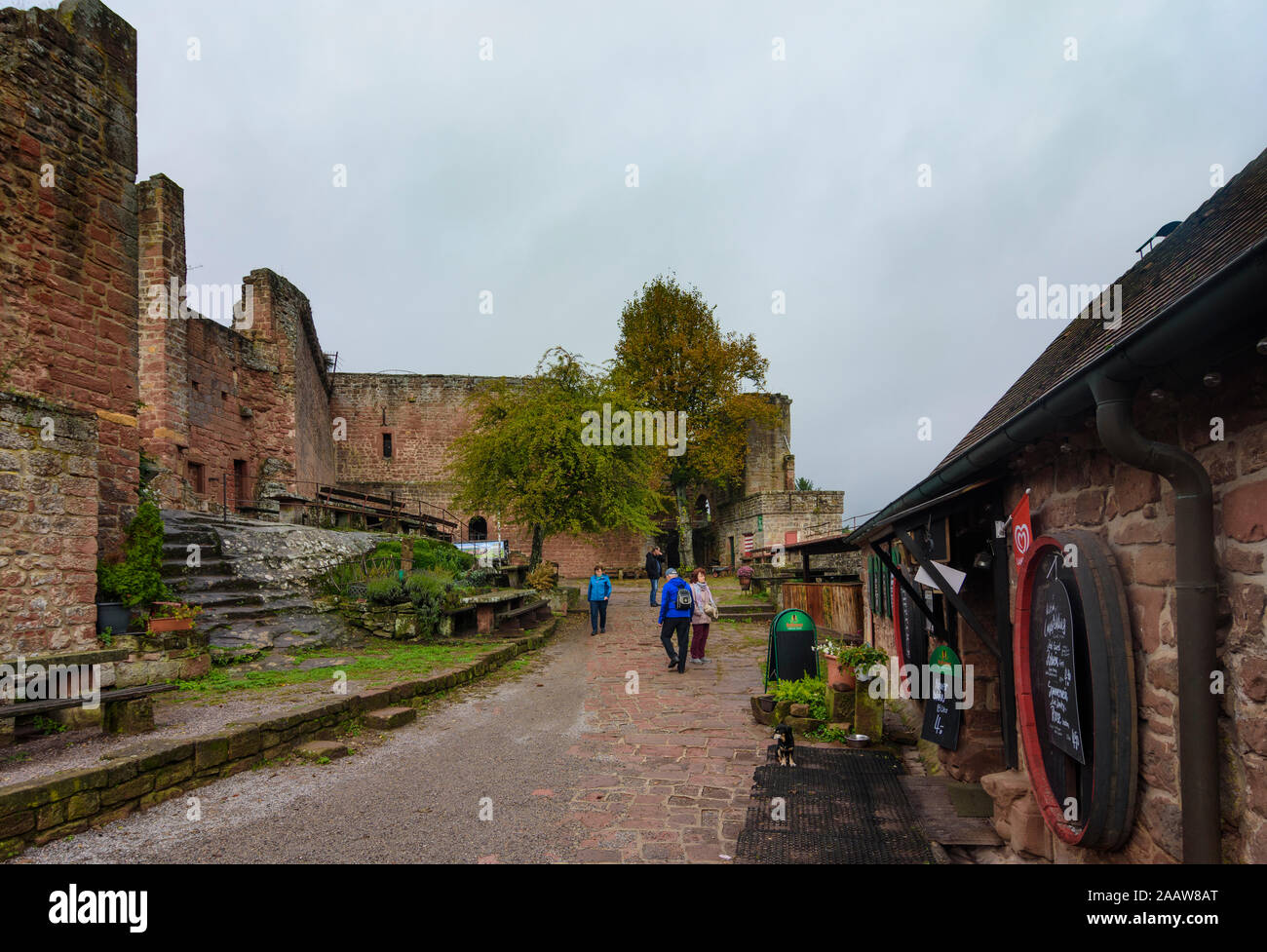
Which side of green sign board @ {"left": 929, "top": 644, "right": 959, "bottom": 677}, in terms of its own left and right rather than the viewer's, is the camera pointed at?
front

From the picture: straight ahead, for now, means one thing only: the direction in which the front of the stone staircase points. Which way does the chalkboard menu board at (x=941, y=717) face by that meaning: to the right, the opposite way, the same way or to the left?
to the right

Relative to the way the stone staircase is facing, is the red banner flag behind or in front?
in front

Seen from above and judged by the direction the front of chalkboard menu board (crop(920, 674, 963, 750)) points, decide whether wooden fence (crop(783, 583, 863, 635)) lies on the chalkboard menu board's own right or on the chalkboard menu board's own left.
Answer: on the chalkboard menu board's own right

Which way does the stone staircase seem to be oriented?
toward the camera

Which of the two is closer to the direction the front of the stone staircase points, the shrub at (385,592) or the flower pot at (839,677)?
the flower pot

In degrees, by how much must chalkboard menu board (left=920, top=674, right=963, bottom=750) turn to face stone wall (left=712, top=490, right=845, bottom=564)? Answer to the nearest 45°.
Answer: approximately 135° to its right

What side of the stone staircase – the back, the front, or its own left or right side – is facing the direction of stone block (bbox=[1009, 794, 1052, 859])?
front

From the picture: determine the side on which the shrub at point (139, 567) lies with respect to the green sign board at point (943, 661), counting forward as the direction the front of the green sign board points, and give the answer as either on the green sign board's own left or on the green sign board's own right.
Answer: on the green sign board's own right
